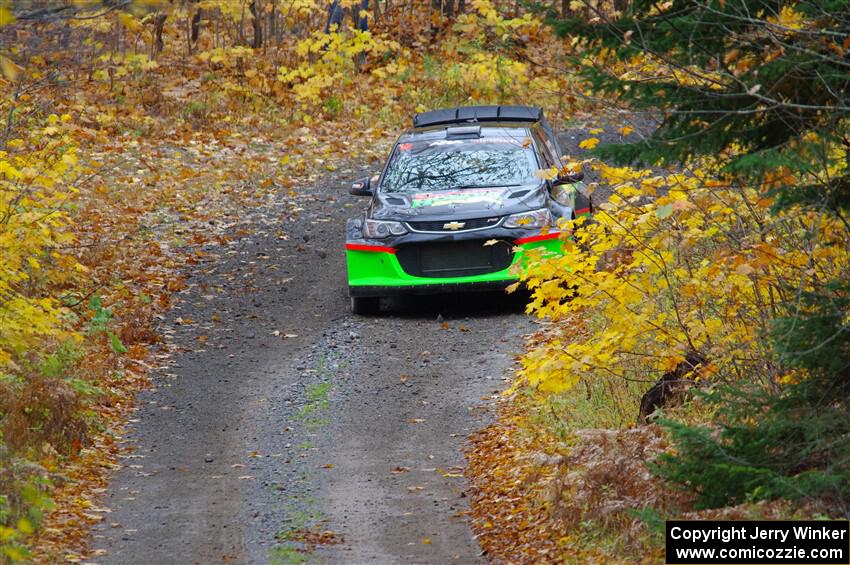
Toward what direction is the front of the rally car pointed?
toward the camera
